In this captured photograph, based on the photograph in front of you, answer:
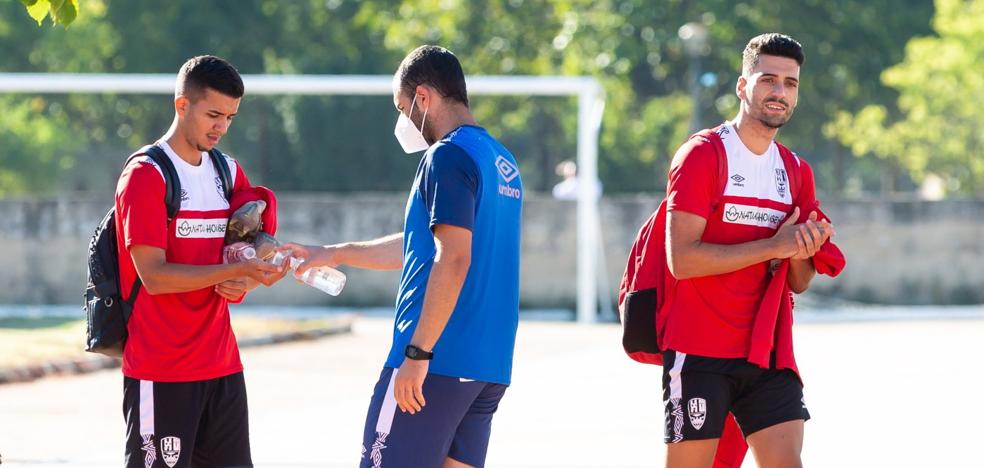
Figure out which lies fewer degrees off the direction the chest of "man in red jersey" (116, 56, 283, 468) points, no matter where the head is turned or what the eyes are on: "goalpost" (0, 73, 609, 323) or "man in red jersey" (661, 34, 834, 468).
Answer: the man in red jersey

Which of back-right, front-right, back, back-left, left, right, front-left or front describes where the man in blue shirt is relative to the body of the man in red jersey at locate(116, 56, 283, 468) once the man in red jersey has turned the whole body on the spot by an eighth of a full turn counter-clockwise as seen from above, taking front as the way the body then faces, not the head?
front-right

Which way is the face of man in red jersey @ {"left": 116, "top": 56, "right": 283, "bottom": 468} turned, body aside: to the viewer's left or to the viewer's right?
to the viewer's right

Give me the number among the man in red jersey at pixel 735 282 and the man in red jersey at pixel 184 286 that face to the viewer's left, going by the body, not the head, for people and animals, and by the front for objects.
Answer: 0

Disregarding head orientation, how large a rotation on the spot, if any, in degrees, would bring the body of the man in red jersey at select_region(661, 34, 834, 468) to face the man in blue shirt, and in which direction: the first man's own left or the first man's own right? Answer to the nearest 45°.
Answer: approximately 90° to the first man's own right

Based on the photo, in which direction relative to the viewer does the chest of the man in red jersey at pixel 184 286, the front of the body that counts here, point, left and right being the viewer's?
facing the viewer and to the right of the viewer
